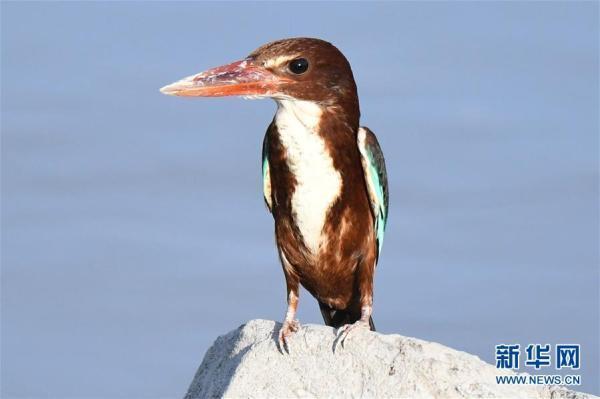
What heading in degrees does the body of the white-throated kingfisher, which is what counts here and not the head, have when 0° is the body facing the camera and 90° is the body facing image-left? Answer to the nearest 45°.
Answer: approximately 45°
